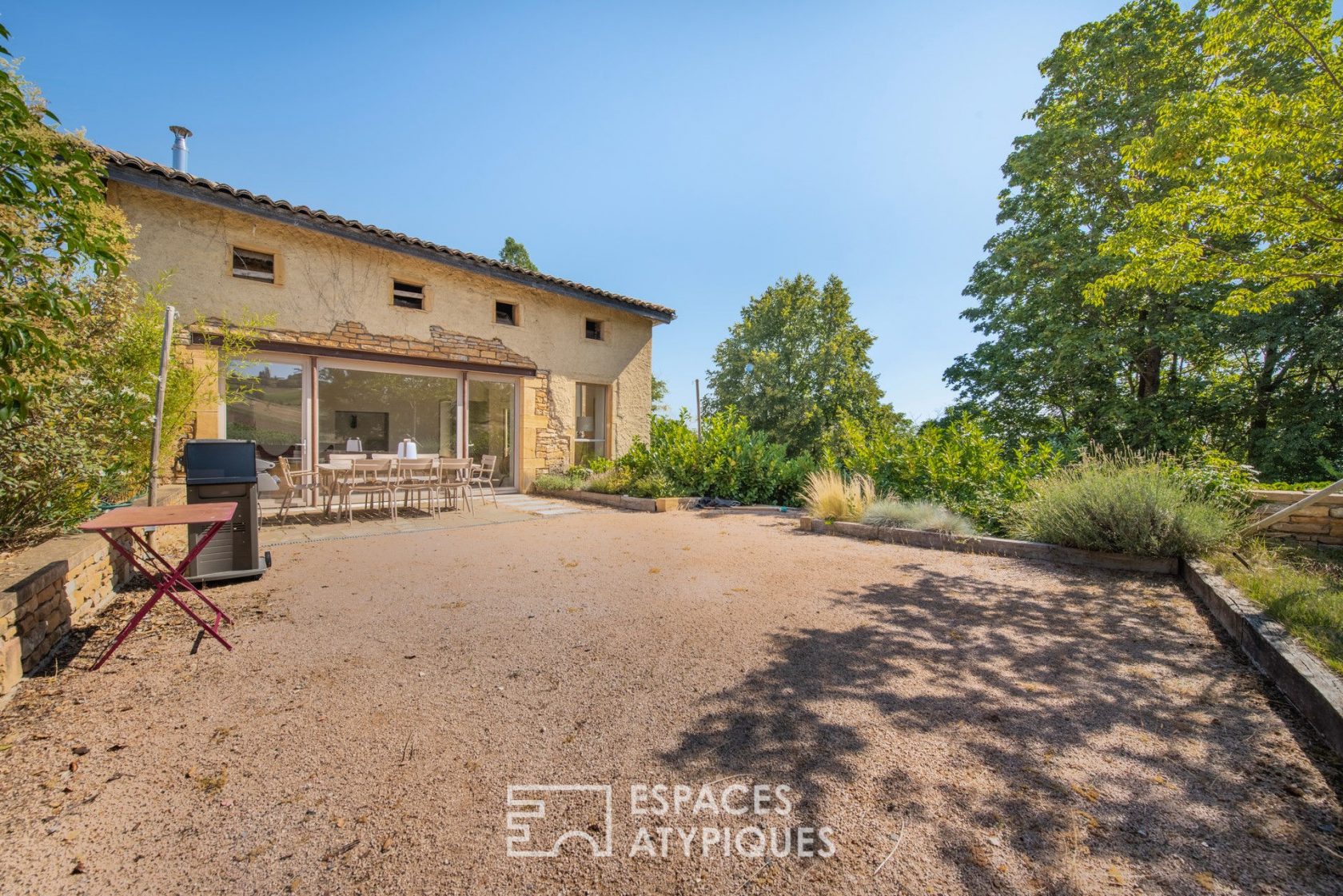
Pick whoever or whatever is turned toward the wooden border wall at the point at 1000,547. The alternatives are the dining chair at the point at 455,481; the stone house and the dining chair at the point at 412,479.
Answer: the stone house

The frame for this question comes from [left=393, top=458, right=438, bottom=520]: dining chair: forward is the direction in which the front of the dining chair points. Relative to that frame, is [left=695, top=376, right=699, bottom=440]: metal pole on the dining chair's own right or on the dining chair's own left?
on the dining chair's own right

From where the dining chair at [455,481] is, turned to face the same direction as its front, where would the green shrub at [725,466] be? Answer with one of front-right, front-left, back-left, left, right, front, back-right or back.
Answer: right

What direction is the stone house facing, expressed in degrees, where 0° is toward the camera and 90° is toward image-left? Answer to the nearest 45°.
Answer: approximately 315°

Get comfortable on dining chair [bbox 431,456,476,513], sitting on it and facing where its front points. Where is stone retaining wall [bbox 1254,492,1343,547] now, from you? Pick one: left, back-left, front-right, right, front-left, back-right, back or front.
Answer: back-right

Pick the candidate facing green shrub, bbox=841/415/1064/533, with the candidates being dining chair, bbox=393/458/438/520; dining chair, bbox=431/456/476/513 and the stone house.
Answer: the stone house

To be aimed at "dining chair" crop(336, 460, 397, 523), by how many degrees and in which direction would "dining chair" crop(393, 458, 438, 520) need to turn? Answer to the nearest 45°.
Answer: approximately 90° to its left

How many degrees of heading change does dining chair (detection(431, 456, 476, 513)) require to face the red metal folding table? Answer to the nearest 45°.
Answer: approximately 180°

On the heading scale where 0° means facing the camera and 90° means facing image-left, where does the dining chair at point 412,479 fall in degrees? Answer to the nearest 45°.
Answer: approximately 180°

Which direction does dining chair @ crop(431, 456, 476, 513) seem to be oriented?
away from the camera

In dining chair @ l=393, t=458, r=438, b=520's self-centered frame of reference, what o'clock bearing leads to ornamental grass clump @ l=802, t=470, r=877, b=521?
The ornamental grass clump is roughly at 4 o'clock from the dining chair.

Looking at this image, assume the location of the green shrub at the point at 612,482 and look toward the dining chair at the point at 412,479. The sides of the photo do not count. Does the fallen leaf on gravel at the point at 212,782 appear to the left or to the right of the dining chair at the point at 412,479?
left

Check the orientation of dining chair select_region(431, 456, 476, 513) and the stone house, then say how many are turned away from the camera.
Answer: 1
